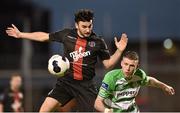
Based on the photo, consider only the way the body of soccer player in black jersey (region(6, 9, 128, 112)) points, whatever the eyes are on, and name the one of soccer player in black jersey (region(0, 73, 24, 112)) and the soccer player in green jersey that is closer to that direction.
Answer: the soccer player in green jersey

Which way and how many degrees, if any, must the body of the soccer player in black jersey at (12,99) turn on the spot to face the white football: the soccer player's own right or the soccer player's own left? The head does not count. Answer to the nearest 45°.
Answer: approximately 45° to the soccer player's own right

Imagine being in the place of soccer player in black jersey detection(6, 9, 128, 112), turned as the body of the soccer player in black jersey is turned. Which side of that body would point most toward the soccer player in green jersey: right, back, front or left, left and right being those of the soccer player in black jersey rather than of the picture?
left

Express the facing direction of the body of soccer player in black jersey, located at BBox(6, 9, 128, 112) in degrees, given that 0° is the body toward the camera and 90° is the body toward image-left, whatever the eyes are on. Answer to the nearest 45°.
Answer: approximately 0°

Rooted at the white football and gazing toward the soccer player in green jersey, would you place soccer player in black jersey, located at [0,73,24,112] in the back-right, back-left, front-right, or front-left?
back-left

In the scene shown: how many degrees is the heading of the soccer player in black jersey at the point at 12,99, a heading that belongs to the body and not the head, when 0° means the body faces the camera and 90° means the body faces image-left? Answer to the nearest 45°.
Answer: approximately 315°
